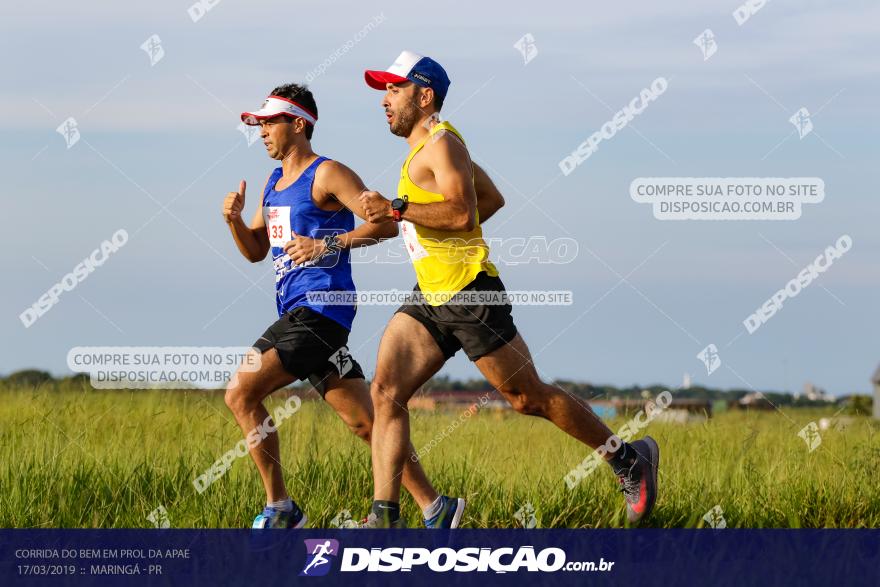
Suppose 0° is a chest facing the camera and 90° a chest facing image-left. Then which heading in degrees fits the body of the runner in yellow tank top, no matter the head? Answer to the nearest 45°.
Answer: approximately 90°

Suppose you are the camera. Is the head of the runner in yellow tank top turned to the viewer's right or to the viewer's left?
to the viewer's left
